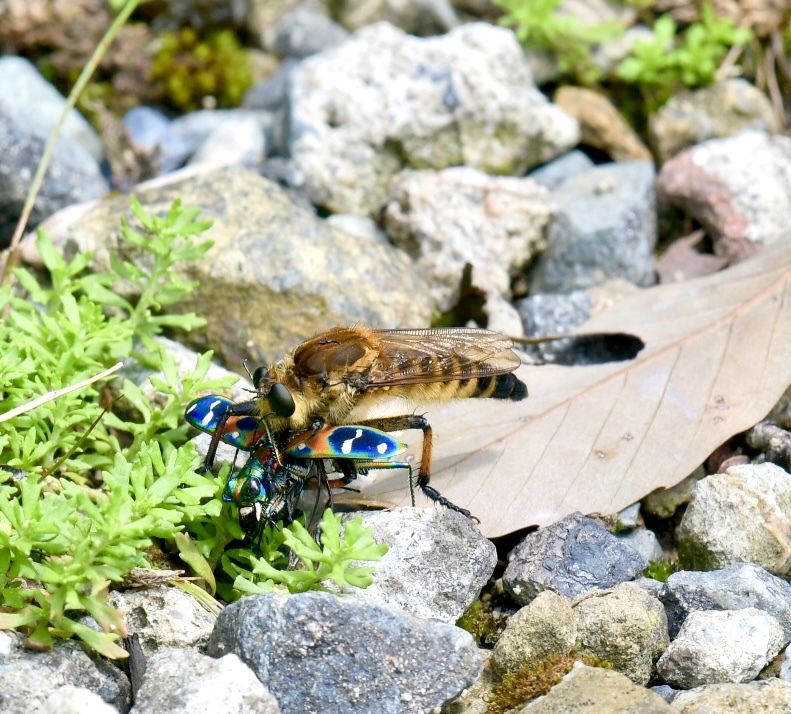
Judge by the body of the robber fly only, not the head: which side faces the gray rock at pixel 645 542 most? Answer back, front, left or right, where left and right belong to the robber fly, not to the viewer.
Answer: back

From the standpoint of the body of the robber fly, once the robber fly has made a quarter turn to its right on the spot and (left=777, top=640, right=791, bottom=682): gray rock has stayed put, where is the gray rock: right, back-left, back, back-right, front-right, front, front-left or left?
back-right

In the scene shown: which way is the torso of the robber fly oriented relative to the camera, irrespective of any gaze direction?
to the viewer's left

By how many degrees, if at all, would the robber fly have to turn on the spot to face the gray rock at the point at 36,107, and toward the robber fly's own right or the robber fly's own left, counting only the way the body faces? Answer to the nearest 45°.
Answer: approximately 45° to the robber fly's own right

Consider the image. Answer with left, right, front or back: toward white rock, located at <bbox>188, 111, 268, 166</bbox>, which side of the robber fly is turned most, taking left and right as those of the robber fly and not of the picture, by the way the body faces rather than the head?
right

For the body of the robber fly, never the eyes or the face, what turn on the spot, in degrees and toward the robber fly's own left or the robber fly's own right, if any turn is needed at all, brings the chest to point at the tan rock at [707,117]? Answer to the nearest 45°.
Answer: approximately 135° to the robber fly's own right

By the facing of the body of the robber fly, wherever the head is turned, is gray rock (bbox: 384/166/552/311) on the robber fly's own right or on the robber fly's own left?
on the robber fly's own right

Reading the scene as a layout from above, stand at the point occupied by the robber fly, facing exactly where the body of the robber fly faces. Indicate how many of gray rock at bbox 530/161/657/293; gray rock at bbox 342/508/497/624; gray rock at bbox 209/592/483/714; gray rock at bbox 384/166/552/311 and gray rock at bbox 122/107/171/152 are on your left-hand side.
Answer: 2

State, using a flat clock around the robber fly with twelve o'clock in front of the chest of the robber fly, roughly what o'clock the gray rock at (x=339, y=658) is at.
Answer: The gray rock is roughly at 9 o'clock from the robber fly.

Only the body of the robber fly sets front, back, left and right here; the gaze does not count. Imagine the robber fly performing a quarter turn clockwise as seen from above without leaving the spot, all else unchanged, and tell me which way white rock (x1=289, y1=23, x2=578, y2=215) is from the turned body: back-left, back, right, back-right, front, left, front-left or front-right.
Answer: front
